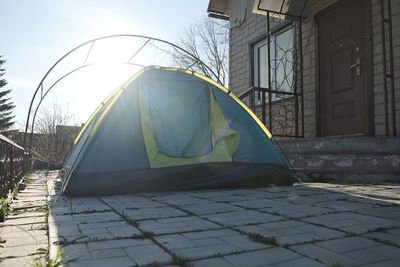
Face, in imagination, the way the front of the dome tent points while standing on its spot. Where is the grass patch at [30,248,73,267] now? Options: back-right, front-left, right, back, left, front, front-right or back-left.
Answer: front

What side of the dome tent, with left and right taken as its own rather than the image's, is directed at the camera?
front

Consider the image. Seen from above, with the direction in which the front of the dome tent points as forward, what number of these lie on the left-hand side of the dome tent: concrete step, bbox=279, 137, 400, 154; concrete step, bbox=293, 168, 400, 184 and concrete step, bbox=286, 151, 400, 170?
3

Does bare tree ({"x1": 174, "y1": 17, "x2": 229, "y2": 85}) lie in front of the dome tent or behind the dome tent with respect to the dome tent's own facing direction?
behind

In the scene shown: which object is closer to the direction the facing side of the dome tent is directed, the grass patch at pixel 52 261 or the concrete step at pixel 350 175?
the grass patch

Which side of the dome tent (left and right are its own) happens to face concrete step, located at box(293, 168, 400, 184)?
left

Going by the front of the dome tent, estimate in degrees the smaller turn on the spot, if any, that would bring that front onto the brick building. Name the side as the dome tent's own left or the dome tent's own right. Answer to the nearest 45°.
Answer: approximately 135° to the dome tent's own left

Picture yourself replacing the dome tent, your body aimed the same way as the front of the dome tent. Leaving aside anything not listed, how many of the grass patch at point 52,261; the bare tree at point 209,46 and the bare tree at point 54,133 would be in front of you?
1

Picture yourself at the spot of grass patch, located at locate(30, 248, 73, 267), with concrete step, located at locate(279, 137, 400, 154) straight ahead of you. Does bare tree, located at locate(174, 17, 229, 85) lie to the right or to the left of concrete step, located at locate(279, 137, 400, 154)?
left

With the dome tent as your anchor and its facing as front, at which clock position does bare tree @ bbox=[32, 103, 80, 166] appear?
The bare tree is roughly at 5 o'clock from the dome tent.

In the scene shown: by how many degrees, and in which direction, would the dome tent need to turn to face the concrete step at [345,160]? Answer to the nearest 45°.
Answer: approximately 90° to its left
